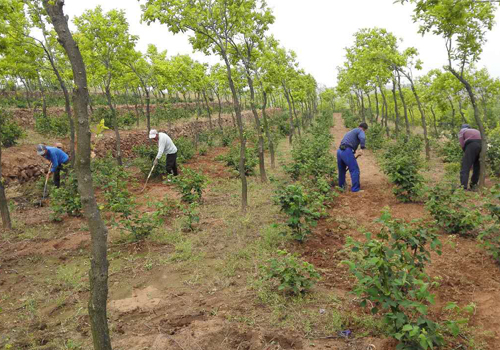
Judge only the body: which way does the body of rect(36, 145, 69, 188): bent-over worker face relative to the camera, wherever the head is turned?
to the viewer's left

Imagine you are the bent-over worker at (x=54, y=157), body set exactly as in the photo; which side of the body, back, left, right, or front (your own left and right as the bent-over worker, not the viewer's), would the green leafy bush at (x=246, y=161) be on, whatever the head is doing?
back

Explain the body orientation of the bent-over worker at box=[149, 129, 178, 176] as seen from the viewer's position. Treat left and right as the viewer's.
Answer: facing to the left of the viewer

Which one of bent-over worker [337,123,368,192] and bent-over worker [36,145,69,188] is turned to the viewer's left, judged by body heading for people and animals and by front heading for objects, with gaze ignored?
bent-over worker [36,145,69,188]

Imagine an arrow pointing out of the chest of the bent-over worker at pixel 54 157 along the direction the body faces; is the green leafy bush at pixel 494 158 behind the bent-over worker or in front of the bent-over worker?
behind

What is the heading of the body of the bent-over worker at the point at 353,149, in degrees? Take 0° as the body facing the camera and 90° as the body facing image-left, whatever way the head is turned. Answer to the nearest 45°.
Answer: approximately 225°

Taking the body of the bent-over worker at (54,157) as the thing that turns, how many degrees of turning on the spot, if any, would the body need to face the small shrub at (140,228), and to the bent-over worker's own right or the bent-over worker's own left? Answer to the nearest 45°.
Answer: approximately 90° to the bent-over worker's own left

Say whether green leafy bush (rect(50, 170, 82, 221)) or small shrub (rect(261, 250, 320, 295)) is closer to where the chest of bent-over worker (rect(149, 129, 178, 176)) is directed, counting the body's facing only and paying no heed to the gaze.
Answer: the green leafy bush

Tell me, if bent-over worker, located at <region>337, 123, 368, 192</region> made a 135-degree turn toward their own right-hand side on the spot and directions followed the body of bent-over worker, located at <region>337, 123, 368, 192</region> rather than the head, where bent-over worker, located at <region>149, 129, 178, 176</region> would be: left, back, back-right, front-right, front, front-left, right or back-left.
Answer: right

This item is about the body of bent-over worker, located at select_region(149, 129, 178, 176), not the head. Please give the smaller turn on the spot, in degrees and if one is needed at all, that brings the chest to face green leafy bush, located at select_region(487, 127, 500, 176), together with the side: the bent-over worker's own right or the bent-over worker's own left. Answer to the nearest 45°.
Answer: approximately 180°
